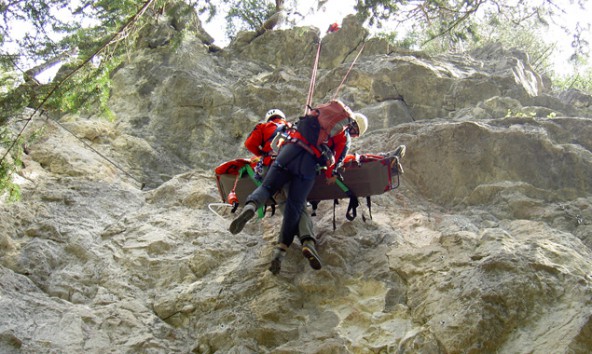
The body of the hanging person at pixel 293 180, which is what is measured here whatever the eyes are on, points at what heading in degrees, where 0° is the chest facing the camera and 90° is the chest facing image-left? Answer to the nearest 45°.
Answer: approximately 225°
